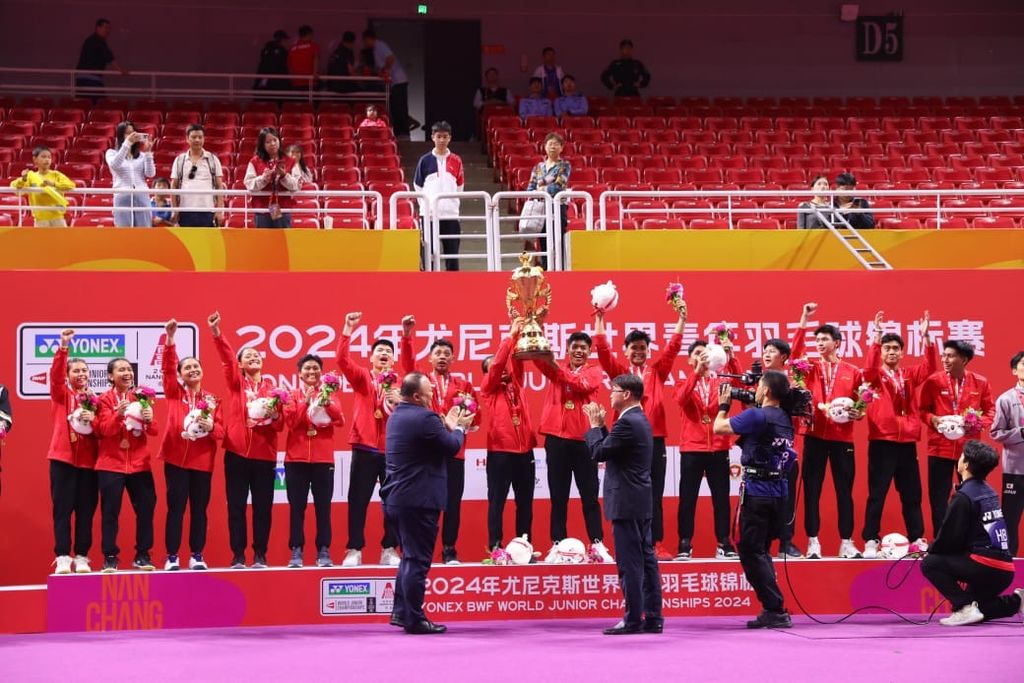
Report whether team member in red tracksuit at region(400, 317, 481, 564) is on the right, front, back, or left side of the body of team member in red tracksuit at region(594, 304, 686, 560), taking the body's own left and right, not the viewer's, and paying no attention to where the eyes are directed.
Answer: right

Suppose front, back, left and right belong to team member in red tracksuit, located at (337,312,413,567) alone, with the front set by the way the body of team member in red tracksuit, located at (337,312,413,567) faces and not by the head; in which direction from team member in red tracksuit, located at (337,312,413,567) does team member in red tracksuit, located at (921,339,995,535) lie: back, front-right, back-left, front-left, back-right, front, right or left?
left

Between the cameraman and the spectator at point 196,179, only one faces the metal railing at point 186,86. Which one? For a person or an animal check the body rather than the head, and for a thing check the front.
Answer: the cameraman

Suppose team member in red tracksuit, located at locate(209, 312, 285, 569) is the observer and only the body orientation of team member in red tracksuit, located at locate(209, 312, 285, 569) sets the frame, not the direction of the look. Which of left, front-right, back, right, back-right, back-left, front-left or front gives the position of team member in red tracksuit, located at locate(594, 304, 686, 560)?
left

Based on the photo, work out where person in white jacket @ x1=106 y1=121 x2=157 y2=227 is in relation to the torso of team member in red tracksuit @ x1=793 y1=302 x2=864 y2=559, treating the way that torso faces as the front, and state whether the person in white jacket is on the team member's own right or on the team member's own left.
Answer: on the team member's own right

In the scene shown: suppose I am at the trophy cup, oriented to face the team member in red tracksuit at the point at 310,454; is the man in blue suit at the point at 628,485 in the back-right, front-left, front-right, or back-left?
back-left

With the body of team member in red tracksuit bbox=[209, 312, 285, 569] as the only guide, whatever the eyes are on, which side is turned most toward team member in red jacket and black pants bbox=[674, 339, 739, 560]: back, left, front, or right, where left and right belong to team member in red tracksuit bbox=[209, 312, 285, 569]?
left

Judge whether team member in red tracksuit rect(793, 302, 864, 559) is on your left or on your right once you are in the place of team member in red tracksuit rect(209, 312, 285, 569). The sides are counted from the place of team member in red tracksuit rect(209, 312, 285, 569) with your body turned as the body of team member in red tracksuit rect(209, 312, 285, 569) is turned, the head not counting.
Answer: on your left

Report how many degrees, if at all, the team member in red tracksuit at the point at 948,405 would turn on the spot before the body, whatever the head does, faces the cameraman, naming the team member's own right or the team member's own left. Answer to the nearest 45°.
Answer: approximately 45° to the team member's own right

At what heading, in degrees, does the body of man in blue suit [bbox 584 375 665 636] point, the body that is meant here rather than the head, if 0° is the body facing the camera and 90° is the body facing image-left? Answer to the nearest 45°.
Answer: approximately 90°

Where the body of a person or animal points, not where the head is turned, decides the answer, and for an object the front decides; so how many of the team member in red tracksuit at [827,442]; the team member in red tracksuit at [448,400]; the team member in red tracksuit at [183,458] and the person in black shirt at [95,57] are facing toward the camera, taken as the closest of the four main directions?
3
